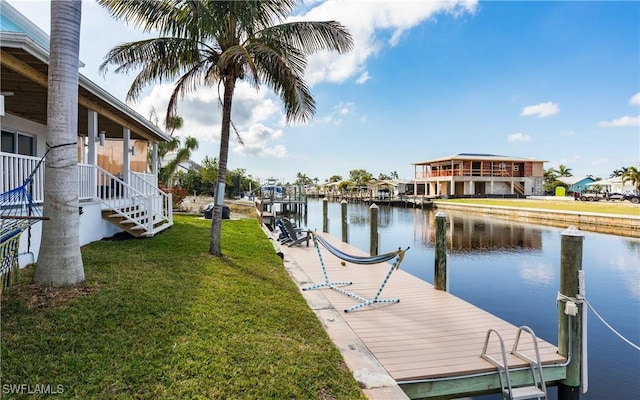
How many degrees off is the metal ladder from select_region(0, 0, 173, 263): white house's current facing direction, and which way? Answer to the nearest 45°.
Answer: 0° — it already faces it

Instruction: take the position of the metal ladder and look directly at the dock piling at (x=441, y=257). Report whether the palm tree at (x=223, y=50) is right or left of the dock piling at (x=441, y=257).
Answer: left

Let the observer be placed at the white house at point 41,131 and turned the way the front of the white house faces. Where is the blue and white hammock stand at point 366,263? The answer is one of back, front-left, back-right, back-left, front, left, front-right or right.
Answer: front

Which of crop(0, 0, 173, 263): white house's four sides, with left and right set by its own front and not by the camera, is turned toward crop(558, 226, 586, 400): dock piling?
front

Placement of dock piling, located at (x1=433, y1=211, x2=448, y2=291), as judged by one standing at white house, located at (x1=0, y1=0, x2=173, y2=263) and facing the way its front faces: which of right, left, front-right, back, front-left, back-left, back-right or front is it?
front

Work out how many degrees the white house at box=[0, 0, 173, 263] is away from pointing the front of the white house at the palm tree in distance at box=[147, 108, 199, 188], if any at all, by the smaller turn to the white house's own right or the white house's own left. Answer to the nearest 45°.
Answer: approximately 135° to the white house's own left

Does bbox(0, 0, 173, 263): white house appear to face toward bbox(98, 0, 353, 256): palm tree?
yes

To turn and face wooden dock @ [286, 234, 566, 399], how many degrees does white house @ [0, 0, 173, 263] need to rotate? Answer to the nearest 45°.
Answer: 0° — it already faces it

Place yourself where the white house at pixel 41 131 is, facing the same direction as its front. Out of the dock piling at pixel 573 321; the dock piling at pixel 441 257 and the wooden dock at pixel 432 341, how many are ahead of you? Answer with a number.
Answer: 3

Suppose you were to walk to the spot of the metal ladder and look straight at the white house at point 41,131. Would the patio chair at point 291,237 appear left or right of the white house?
right

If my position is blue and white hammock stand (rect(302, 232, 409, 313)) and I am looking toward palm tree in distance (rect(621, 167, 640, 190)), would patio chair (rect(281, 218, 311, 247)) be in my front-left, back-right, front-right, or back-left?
front-left

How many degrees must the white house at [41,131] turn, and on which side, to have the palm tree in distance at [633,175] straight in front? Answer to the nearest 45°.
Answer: approximately 45° to its left
